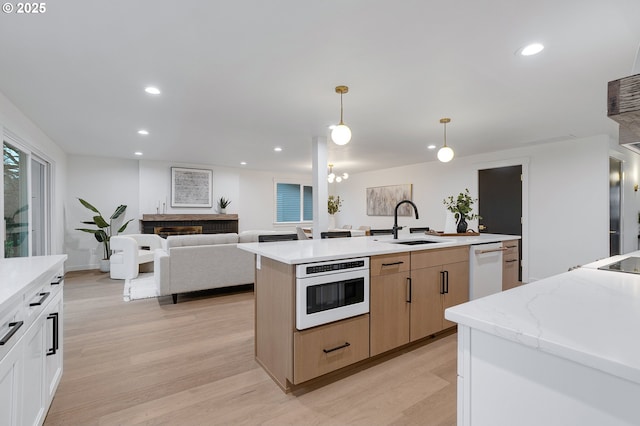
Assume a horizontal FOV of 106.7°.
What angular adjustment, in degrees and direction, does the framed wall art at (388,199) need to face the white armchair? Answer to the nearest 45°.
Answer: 0° — it already faces it

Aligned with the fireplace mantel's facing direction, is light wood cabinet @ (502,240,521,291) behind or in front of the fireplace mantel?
in front

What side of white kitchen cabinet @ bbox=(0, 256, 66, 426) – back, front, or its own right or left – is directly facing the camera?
right

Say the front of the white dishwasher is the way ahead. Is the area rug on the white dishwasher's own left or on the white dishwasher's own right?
on the white dishwasher's own right

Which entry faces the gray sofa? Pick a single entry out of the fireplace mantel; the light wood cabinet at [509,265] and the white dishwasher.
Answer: the fireplace mantel

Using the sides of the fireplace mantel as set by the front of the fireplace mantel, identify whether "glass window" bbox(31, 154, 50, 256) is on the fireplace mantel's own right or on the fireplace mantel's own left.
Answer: on the fireplace mantel's own right

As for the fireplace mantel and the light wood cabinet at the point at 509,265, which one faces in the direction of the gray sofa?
the fireplace mantel

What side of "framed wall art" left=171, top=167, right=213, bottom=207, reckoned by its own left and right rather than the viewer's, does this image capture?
front

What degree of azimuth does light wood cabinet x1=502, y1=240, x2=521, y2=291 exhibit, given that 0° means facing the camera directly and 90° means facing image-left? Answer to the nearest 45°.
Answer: approximately 315°

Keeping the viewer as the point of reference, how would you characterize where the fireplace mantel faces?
facing the viewer

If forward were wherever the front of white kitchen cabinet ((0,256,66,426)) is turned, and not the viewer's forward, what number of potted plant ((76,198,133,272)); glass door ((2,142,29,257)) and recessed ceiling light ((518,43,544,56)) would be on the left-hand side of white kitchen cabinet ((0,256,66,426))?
2
